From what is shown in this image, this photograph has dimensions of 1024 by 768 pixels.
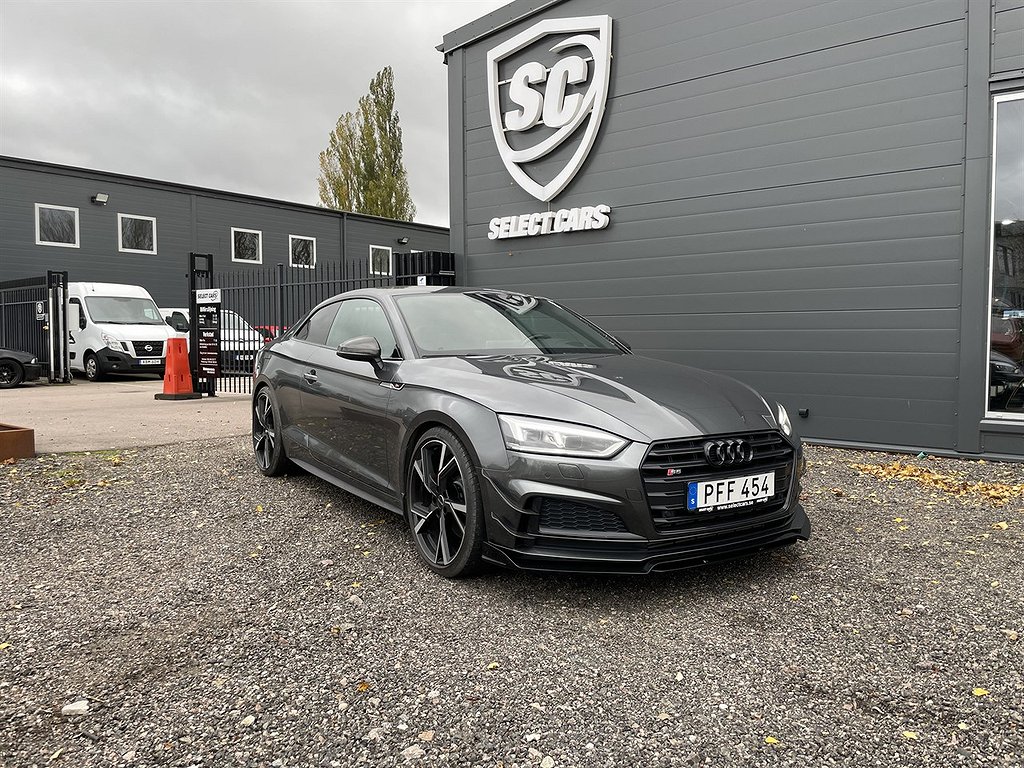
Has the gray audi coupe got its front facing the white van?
no

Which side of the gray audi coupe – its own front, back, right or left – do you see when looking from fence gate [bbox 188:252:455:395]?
back

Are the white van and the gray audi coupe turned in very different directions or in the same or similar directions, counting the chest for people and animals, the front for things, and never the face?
same or similar directions

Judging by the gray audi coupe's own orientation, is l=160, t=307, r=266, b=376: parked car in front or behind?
behind

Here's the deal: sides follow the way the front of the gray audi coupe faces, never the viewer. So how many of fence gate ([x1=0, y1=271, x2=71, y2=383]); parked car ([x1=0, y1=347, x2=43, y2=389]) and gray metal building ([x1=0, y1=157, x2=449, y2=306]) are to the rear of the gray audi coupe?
3

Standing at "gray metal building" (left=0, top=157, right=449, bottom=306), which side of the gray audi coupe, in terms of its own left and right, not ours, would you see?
back

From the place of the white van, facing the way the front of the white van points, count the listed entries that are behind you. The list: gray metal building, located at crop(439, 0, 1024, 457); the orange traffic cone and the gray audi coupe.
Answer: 0

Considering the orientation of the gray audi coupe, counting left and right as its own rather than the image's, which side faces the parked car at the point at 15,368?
back

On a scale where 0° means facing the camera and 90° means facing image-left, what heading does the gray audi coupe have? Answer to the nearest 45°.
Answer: approximately 315°

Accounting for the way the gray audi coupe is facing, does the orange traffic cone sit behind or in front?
behind

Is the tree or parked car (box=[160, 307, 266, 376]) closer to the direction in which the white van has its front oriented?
the parked car

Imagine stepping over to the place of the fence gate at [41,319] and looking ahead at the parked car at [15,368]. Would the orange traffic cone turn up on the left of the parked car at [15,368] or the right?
left

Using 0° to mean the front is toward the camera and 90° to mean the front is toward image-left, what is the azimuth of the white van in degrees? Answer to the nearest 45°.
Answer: approximately 315°

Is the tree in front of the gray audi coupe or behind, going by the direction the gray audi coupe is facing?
behind

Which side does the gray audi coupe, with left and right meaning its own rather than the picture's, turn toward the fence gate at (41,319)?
back
